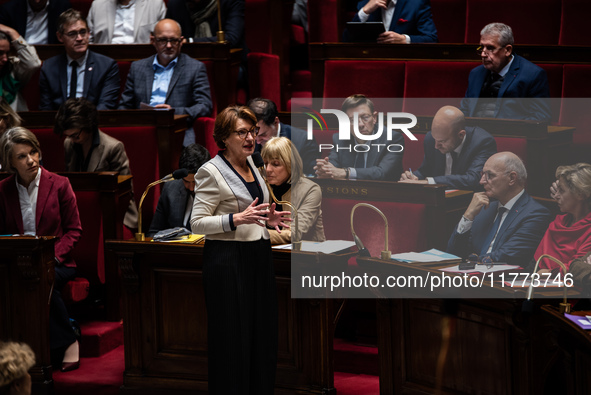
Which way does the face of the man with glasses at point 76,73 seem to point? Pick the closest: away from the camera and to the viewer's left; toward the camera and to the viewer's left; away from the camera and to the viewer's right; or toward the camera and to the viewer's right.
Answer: toward the camera and to the viewer's right

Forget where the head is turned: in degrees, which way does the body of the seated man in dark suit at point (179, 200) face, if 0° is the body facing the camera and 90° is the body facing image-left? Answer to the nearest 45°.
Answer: approximately 315°

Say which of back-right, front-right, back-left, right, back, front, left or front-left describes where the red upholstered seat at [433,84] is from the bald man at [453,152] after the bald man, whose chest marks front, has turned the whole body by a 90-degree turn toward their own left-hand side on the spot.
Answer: back-left

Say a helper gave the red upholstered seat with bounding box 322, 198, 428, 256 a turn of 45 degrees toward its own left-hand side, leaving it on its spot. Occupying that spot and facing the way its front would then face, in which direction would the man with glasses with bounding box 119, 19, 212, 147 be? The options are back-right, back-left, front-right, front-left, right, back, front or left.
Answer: back

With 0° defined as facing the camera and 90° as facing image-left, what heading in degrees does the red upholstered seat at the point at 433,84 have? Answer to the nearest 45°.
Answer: approximately 0°
